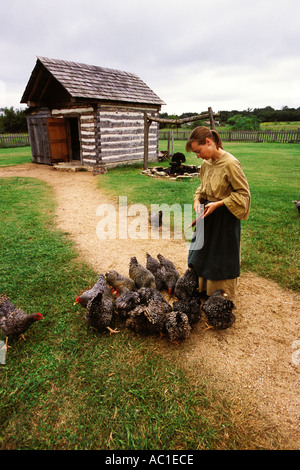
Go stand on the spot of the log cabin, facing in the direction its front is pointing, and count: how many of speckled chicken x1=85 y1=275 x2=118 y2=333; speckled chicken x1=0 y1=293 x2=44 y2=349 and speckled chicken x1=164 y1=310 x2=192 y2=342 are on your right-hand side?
0

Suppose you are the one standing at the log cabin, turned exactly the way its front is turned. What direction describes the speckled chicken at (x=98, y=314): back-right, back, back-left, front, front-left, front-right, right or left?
front-left

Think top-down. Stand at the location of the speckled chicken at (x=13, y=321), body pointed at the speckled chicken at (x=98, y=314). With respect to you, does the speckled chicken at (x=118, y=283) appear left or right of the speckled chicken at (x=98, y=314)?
left

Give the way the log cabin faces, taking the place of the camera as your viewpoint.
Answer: facing the viewer and to the left of the viewer

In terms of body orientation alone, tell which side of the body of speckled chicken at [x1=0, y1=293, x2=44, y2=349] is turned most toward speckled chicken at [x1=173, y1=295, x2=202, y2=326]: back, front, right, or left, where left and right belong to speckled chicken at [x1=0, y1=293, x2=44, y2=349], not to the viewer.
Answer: front

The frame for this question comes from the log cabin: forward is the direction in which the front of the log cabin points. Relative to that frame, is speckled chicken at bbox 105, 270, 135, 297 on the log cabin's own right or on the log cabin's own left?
on the log cabin's own left

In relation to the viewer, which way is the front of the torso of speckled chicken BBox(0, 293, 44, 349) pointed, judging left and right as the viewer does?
facing to the right of the viewer

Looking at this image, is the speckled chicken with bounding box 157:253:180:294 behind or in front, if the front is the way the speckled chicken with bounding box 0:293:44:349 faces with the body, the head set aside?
in front

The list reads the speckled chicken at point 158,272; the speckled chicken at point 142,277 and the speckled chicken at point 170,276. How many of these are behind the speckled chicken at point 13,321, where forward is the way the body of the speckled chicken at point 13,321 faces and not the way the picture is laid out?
0
